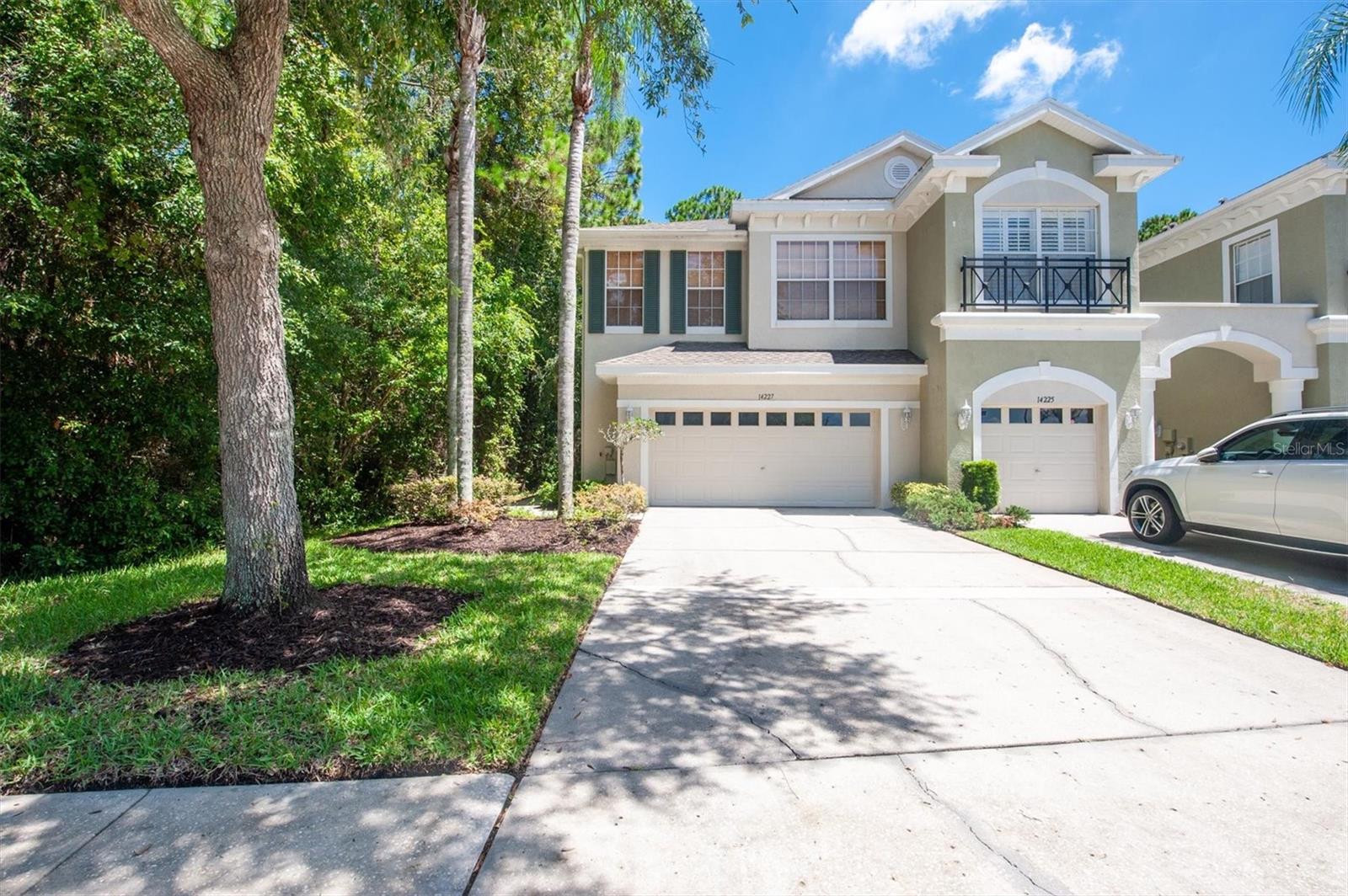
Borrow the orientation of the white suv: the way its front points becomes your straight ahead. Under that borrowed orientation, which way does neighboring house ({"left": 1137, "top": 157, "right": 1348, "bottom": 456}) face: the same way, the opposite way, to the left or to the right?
to the left

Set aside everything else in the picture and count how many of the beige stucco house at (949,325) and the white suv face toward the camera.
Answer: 1

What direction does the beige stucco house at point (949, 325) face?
toward the camera

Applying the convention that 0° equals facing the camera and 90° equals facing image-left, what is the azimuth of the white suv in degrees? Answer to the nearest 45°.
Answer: approximately 135°

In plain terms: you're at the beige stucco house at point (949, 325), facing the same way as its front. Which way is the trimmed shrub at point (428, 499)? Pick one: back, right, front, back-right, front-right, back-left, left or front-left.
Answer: front-right

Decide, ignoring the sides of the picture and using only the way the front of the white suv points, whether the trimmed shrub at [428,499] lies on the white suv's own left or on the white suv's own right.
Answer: on the white suv's own left

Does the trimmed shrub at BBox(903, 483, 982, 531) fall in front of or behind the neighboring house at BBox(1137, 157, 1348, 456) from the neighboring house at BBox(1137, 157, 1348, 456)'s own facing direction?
in front

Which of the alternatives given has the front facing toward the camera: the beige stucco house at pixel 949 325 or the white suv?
the beige stucco house

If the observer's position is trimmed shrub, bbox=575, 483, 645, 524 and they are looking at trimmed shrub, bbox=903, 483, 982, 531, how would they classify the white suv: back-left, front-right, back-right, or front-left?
front-right

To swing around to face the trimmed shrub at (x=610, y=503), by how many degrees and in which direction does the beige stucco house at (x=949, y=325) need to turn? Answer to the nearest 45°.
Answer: approximately 45° to its right

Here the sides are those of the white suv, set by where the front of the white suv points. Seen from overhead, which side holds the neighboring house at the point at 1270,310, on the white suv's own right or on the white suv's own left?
on the white suv's own right
